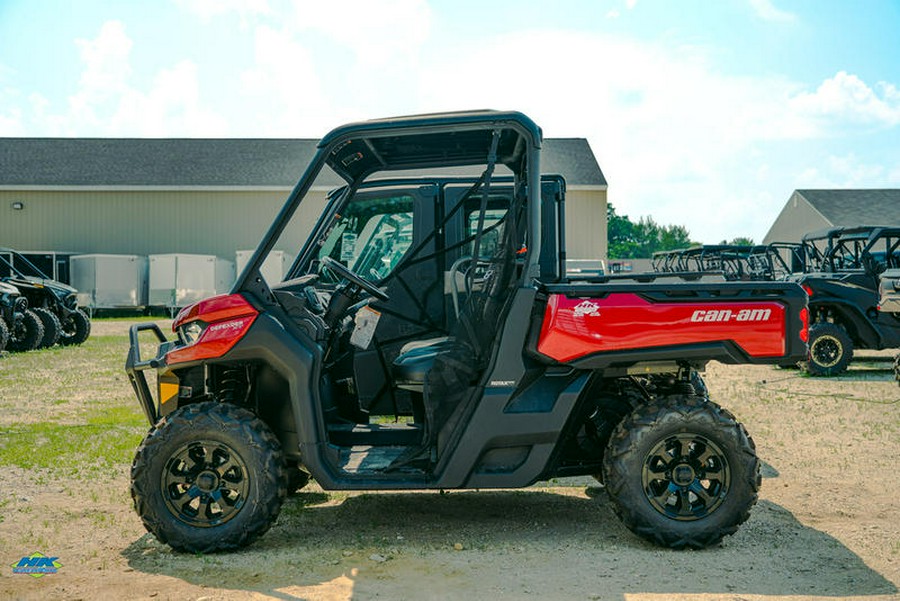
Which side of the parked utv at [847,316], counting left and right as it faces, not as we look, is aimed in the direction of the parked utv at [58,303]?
back

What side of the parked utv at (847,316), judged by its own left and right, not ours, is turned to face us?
right

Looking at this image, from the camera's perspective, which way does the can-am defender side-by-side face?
to the viewer's left

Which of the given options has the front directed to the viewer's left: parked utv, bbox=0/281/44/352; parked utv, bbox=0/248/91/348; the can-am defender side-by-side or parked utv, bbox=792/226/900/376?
the can-am defender side-by-side

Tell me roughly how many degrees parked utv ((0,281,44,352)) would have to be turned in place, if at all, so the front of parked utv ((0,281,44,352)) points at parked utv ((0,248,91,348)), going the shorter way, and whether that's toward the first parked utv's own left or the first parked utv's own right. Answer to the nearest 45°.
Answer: approximately 90° to the first parked utv's own left

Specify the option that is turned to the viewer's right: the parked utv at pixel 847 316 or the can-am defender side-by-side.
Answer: the parked utv

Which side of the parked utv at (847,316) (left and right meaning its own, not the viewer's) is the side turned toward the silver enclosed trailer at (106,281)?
back

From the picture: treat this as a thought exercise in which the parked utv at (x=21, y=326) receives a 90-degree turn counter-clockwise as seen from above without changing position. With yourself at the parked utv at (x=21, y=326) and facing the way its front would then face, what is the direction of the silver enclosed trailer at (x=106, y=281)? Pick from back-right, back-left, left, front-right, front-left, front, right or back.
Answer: front-left

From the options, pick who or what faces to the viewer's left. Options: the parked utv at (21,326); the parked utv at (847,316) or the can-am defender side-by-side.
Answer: the can-am defender side-by-side
